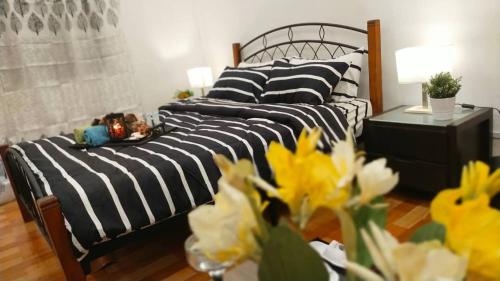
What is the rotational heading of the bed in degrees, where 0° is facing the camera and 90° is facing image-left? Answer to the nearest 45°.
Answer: approximately 45°

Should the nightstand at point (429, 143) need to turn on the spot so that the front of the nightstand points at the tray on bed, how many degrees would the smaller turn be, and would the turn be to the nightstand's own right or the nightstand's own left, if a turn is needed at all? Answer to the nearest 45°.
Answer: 0° — it already faces it

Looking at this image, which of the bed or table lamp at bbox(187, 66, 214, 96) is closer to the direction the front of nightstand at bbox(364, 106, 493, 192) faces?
the bed

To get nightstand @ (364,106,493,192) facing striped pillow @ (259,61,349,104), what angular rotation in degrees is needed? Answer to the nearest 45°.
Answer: approximately 45° to its right

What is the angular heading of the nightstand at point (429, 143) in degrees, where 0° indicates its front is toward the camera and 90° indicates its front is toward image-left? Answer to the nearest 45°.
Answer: approximately 45°

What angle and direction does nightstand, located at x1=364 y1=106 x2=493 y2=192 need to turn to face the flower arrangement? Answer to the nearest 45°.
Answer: approximately 45° to its left

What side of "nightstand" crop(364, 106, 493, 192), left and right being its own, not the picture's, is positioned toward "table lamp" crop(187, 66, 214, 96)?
right
